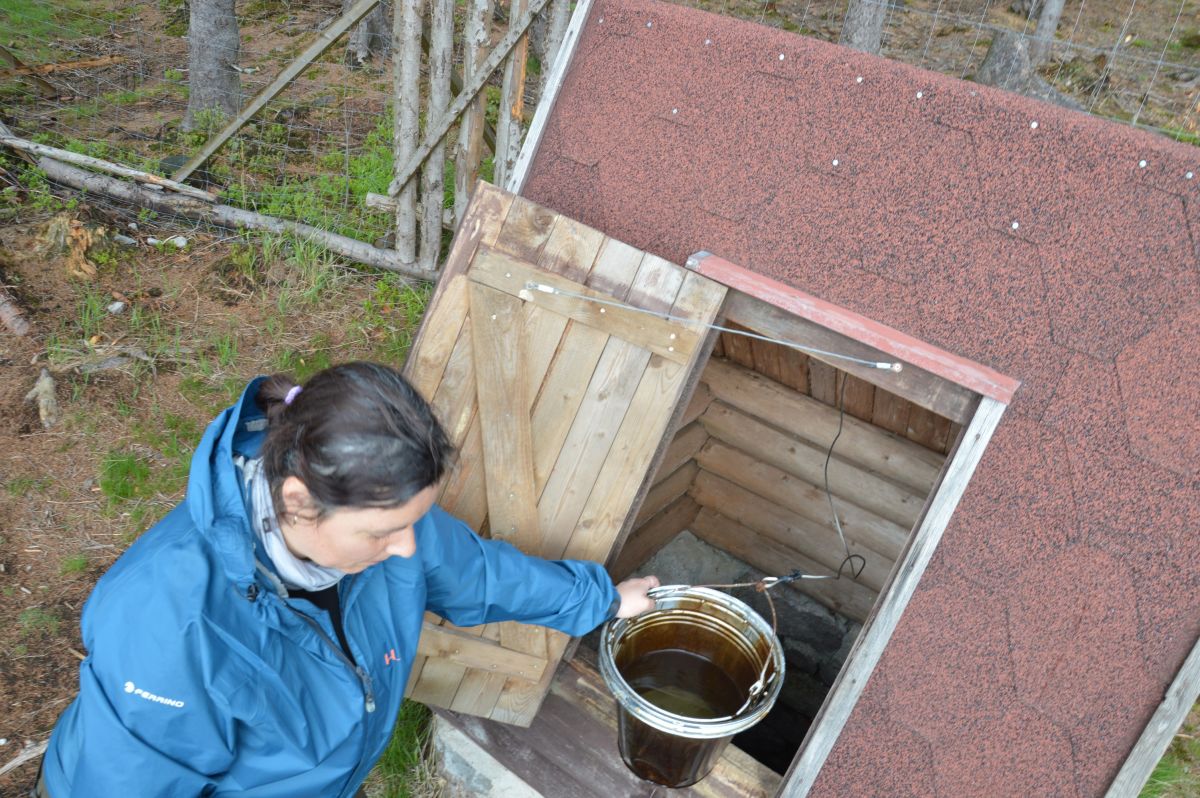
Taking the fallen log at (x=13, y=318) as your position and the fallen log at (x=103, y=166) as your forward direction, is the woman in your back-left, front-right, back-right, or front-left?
back-right

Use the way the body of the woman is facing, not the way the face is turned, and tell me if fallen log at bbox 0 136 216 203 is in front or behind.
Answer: behind

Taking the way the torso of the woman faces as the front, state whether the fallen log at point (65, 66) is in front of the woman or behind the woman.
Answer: behind

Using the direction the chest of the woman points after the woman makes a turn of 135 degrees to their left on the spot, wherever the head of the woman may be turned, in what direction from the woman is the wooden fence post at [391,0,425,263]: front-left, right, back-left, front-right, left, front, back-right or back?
front

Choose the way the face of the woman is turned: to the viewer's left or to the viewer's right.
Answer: to the viewer's right

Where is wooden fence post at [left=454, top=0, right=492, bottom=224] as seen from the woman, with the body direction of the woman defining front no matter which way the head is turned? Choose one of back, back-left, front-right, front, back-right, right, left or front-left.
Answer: back-left

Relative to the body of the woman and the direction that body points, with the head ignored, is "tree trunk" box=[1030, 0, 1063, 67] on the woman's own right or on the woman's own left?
on the woman's own left

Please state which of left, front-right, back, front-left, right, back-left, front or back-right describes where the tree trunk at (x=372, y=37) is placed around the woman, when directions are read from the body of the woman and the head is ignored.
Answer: back-left

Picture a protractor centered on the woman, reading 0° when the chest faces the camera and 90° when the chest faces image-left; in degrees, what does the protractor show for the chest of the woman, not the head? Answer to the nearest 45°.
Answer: approximately 315°
